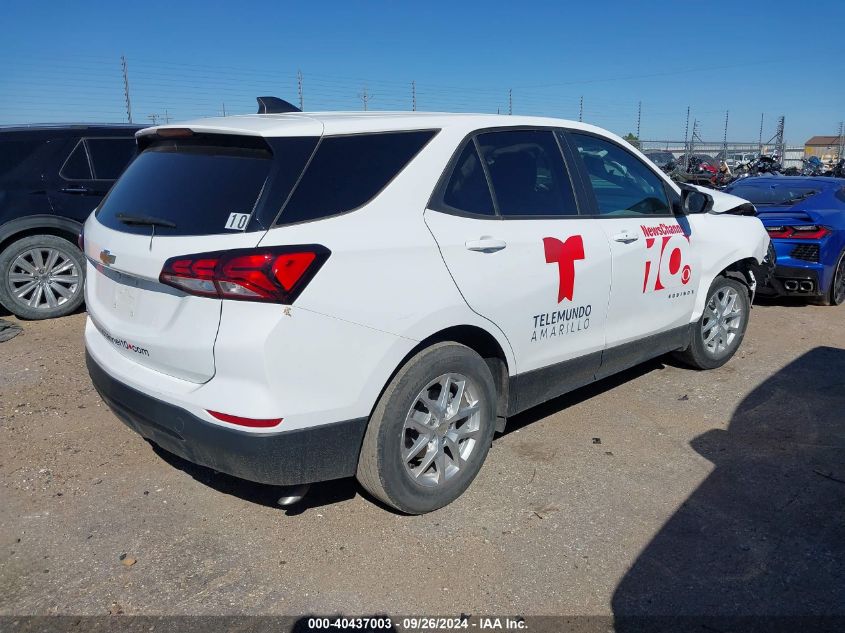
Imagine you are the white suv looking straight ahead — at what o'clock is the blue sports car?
The blue sports car is roughly at 12 o'clock from the white suv.

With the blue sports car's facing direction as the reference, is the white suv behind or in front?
behind

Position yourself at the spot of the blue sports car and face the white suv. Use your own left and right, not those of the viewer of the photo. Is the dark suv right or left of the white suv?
right

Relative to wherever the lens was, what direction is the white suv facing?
facing away from the viewer and to the right of the viewer

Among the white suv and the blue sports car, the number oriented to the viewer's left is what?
0

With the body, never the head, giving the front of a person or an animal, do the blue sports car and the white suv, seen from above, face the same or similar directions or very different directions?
same or similar directions

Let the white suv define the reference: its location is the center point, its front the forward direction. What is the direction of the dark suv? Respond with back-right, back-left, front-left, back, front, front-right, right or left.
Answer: left

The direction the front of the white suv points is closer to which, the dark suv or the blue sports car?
the blue sports car

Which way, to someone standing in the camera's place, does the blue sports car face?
facing away from the viewer and to the right of the viewer
